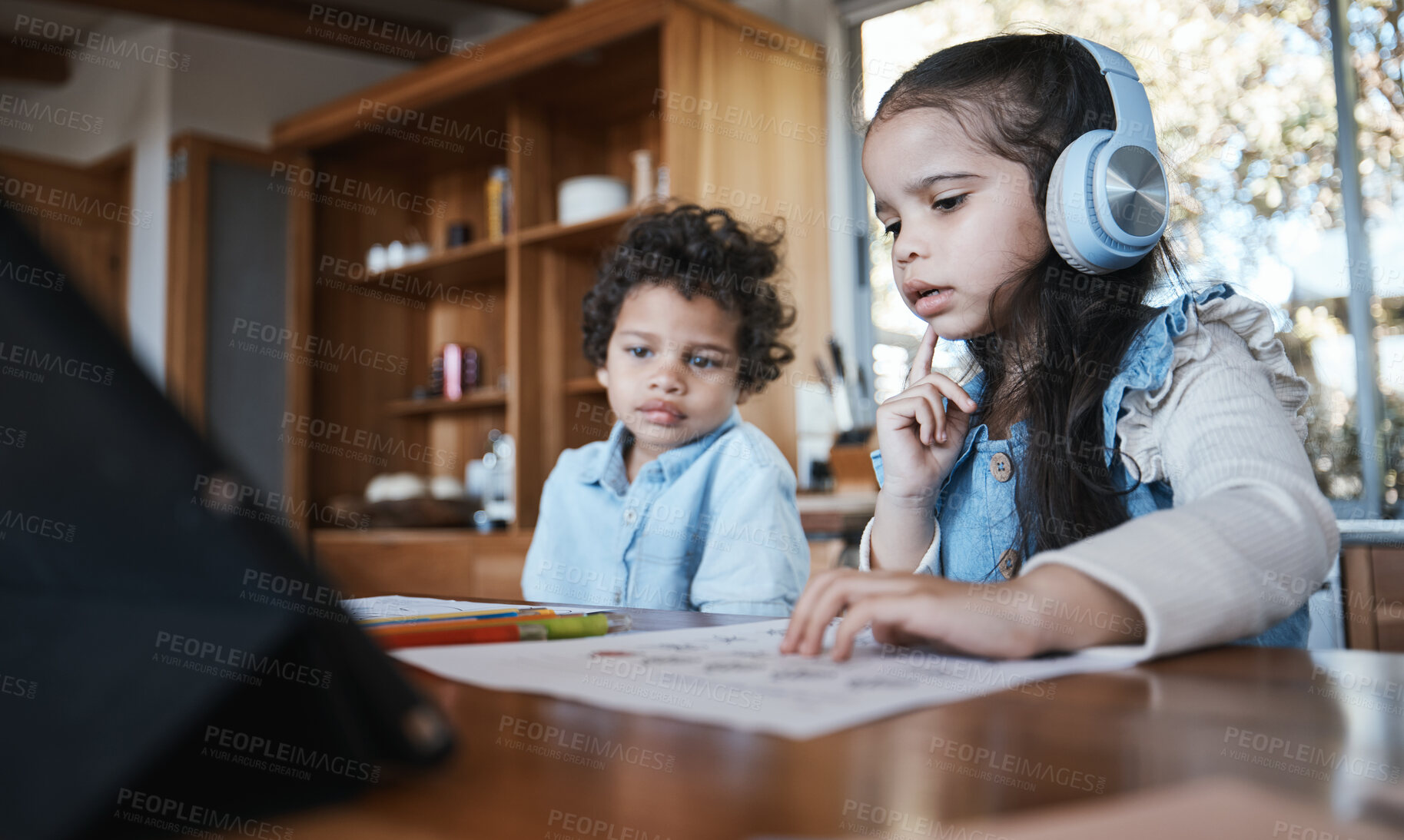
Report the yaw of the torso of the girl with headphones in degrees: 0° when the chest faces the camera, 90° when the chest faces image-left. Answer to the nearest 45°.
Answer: approximately 45°

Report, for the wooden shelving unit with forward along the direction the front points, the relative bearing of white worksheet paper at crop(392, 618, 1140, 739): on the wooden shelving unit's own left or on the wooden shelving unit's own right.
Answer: on the wooden shelving unit's own left

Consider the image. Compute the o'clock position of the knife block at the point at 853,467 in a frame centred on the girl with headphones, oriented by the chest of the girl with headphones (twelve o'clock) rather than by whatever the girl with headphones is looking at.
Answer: The knife block is roughly at 4 o'clock from the girl with headphones.

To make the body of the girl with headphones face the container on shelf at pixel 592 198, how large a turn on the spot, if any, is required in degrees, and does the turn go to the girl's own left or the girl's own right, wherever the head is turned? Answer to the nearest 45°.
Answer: approximately 90° to the girl's own right

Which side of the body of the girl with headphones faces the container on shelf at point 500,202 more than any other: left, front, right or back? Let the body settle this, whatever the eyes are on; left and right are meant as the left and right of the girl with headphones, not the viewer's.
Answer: right

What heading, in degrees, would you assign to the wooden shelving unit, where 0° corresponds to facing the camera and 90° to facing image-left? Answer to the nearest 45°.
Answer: approximately 45°
